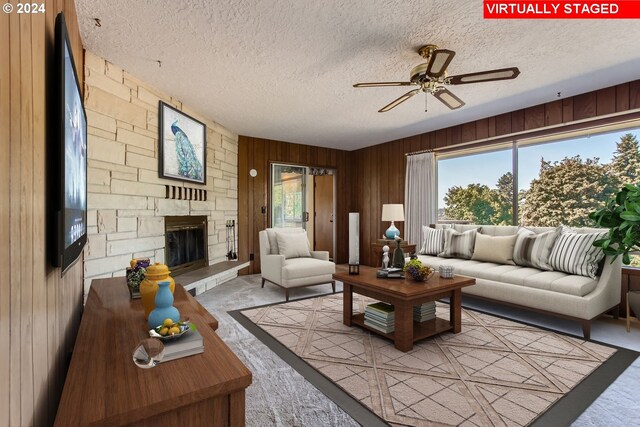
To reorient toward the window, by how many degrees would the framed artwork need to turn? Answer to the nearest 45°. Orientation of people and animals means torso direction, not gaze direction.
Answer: approximately 45° to its left

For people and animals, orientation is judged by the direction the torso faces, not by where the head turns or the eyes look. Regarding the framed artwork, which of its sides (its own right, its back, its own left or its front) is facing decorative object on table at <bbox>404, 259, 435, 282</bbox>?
front

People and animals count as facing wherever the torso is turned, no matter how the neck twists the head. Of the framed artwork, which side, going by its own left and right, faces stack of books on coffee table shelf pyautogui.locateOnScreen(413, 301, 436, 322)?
front

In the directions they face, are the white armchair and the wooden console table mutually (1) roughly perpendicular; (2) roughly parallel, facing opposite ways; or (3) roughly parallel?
roughly perpendicular

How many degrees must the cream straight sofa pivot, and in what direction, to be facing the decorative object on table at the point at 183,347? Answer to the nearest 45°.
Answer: approximately 45° to its left

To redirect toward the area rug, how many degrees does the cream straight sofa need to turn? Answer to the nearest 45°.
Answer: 0° — it already faces it

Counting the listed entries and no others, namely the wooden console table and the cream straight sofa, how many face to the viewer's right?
1

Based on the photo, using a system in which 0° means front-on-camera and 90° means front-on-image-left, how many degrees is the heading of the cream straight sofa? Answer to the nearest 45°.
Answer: approximately 45°

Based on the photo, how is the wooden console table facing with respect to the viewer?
to the viewer's right

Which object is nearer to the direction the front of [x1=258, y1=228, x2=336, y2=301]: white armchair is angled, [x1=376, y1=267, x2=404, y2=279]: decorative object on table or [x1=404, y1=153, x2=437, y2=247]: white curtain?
the decorative object on table

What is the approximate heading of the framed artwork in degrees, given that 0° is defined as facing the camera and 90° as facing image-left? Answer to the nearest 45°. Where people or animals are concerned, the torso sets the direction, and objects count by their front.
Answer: approximately 315°

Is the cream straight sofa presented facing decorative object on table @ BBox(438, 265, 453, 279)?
yes

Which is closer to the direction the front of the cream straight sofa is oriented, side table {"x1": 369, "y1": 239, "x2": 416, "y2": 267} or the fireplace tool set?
the fireplace tool set
